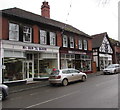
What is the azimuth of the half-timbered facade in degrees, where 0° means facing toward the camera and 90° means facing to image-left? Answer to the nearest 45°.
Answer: approximately 315°

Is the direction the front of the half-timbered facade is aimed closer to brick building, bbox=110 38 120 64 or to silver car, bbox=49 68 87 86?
the silver car

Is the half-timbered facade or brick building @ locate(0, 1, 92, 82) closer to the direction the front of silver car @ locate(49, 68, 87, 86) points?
the half-timbered facade

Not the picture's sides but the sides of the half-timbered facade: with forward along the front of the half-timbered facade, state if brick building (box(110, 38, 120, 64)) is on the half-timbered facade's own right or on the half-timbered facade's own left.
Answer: on the half-timbered facade's own left

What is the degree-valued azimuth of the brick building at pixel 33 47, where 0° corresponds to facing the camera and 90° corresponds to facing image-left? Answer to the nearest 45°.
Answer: approximately 315°

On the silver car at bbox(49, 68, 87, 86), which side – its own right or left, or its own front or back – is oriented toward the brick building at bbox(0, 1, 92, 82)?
left

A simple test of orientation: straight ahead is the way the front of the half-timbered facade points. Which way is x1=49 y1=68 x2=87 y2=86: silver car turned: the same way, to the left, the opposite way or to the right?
to the left

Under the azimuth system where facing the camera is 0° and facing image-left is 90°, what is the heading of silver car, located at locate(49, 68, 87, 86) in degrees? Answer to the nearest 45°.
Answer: approximately 225°

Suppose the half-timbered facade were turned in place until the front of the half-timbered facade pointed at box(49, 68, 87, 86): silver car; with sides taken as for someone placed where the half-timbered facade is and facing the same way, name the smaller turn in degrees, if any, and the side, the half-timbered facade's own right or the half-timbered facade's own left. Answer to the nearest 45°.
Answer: approximately 45° to the half-timbered facade's own right

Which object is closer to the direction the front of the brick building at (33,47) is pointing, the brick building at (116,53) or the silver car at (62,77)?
the silver car

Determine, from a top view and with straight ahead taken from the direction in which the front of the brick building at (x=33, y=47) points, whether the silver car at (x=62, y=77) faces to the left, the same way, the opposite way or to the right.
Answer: to the left
